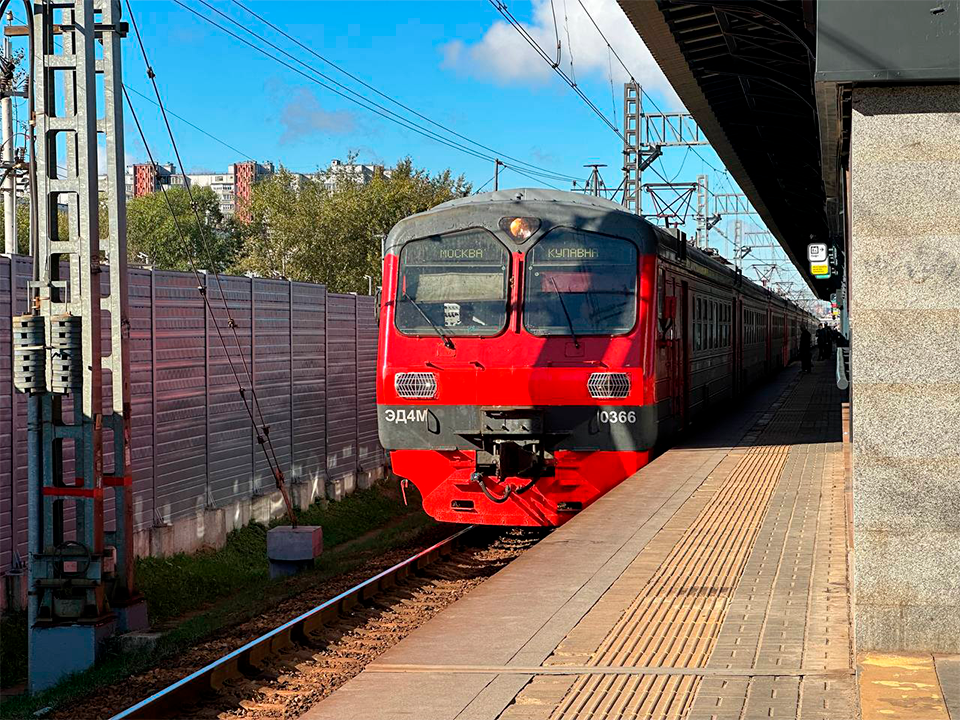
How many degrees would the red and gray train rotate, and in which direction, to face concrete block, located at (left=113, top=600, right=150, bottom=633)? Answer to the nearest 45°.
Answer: approximately 45° to its right

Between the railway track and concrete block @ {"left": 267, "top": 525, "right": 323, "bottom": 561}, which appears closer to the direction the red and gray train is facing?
the railway track

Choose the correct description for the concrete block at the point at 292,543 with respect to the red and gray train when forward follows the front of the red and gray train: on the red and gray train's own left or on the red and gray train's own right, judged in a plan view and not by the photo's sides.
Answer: on the red and gray train's own right

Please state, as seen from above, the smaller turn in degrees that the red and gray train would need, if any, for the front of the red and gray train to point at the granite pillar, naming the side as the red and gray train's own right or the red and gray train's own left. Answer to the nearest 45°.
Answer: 0° — it already faces it

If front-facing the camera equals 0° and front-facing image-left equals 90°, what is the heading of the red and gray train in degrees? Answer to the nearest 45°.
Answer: approximately 0°

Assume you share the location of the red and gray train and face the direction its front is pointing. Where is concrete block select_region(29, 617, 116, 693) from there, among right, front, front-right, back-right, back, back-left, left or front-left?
front-right

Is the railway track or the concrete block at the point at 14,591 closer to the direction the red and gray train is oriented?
the railway track

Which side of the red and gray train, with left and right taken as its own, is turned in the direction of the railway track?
front
